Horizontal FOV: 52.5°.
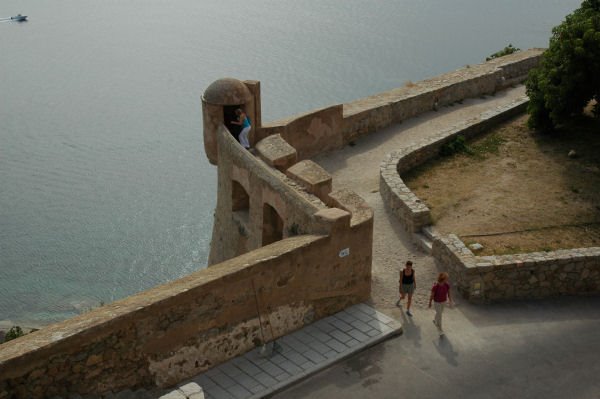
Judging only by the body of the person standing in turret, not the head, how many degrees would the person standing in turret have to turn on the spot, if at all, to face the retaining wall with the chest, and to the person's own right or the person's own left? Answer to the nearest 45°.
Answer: approximately 135° to the person's own left

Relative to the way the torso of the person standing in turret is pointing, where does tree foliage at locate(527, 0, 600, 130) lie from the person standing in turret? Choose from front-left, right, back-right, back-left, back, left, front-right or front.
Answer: back

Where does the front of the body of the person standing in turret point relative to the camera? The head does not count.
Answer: to the viewer's left

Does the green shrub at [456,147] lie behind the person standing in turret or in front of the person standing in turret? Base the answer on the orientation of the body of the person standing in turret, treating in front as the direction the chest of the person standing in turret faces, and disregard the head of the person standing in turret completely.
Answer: behind

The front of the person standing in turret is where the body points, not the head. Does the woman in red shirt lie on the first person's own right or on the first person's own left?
on the first person's own left
